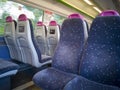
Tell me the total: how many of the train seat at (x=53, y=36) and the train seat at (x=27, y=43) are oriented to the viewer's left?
0

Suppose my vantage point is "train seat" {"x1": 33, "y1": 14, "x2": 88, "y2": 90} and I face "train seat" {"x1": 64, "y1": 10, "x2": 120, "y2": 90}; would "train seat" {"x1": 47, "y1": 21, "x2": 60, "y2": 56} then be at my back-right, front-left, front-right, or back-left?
back-left

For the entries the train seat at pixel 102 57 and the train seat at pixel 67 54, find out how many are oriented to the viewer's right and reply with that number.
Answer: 0

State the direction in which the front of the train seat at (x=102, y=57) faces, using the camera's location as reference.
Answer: facing the viewer and to the left of the viewer

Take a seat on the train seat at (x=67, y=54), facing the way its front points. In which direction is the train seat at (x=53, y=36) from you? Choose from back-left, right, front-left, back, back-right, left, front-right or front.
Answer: back-right
